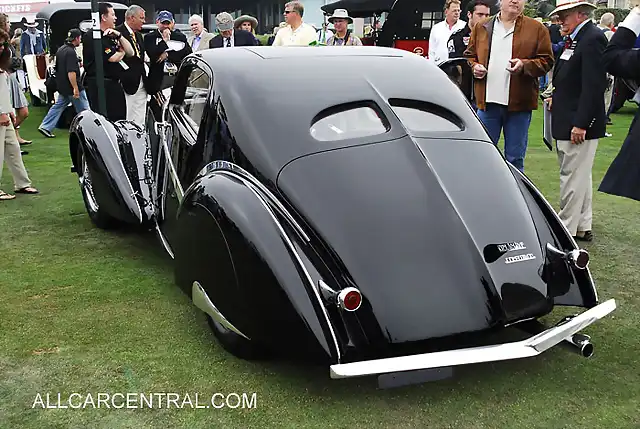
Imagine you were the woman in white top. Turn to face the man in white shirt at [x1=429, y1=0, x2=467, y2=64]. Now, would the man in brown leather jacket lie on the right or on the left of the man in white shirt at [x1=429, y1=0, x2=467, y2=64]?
right

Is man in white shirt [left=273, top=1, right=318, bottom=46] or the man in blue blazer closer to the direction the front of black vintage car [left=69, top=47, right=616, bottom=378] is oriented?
the man in white shirt

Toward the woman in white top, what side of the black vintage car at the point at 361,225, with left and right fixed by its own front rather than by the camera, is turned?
front

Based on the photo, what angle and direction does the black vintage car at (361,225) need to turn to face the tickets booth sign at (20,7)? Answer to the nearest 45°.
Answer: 0° — it already faces it

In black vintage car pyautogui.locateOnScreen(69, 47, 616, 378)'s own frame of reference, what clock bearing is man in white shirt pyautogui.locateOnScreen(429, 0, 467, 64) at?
The man in white shirt is roughly at 2 o'clock from the black vintage car.

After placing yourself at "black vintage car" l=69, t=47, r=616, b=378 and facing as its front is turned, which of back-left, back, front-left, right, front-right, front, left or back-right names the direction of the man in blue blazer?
right

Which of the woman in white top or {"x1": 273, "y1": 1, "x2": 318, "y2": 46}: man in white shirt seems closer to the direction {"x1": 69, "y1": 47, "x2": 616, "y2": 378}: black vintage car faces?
the woman in white top

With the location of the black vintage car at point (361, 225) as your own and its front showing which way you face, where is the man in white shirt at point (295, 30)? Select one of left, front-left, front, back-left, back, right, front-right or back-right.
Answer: front-right

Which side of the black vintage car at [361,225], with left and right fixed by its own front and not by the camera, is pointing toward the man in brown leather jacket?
right

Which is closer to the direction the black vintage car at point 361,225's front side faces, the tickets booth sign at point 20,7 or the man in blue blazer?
the tickets booth sign

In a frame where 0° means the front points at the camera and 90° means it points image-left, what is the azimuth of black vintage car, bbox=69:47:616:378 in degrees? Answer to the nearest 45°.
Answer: approximately 135°

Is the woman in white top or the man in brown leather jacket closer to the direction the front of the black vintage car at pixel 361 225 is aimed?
the woman in white top
